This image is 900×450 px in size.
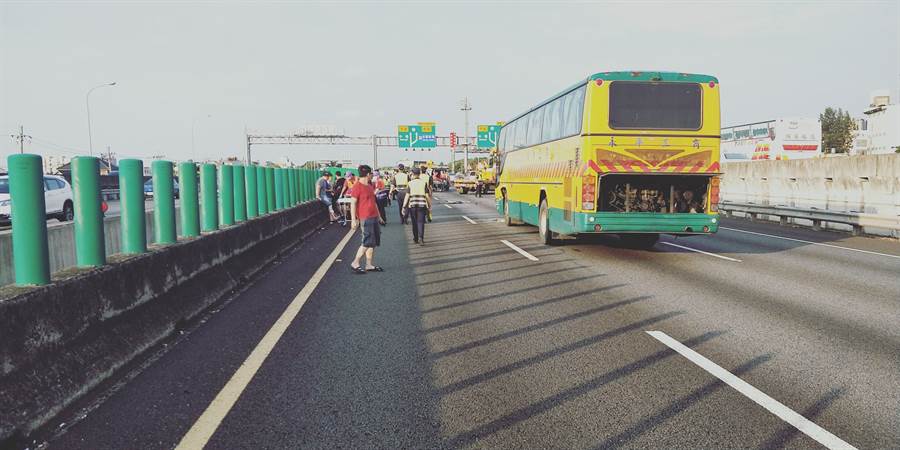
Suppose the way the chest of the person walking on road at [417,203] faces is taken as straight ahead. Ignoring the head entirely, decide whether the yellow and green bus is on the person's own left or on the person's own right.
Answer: on the person's own right

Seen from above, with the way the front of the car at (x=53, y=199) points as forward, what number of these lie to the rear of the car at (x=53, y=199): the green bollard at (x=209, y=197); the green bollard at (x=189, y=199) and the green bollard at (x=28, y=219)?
0

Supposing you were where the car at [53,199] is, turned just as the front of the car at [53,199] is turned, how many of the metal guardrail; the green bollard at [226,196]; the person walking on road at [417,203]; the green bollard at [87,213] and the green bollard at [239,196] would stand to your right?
0

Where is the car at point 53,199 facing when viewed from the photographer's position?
facing the viewer and to the left of the viewer

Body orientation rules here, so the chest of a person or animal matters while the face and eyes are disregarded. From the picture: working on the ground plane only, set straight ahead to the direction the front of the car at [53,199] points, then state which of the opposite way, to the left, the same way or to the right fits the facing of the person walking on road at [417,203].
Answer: the opposite way

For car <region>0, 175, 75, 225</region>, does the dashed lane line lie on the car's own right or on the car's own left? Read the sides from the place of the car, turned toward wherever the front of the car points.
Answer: on the car's own left

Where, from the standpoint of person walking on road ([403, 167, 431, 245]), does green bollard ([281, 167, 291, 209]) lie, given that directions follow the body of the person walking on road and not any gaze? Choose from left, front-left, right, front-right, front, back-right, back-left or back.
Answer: front-left

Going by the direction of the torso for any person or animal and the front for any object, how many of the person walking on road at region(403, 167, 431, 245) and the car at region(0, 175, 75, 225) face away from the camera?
1

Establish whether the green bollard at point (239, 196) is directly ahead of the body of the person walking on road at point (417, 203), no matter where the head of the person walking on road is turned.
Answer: no

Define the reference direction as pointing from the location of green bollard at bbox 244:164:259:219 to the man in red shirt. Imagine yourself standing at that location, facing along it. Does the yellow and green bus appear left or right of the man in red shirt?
left
